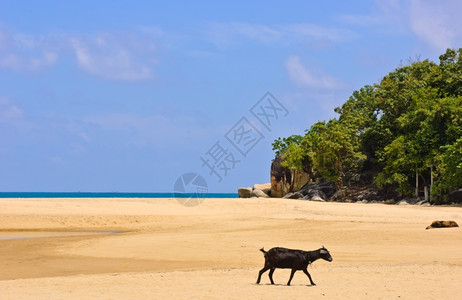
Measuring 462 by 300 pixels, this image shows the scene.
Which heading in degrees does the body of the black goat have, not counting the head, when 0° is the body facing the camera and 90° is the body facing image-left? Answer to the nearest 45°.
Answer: approximately 270°

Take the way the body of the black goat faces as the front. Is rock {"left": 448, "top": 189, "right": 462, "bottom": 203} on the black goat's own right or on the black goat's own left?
on the black goat's own left
